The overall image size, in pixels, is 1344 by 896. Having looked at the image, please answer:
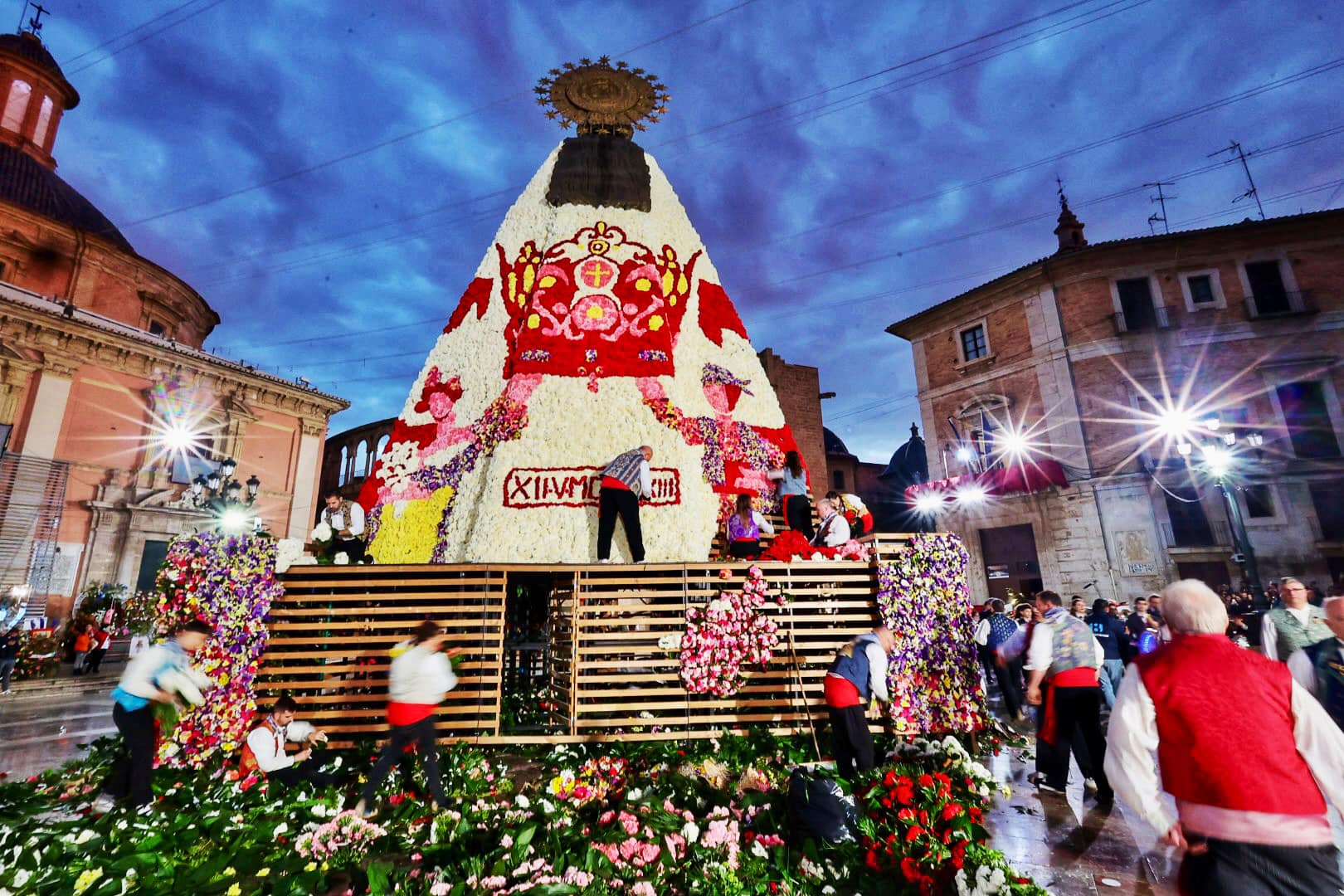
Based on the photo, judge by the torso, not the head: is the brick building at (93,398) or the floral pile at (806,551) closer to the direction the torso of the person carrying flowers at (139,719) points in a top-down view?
the floral pile

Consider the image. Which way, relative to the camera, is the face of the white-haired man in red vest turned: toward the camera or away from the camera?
away from the camera

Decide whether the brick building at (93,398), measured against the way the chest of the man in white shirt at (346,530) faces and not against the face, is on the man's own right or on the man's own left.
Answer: on the man's own right

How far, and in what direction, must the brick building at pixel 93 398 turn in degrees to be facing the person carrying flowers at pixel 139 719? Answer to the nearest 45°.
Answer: approximately 45° to its right

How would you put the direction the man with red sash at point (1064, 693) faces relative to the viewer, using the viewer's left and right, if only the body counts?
facing away from the viewer and to the left of the viewer

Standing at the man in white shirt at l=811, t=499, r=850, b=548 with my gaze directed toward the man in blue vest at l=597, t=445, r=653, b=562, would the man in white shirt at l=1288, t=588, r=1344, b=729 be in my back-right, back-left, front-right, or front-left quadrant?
back-left

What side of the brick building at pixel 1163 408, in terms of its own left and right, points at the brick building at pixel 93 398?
front

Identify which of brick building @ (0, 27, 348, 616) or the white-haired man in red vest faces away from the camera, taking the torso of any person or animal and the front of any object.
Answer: the white-haired man in red vest

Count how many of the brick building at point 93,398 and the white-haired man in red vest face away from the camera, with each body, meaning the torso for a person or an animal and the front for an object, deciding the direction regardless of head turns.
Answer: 1

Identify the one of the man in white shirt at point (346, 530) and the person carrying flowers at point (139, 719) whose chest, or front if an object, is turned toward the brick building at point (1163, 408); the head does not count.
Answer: the person carrying flowers

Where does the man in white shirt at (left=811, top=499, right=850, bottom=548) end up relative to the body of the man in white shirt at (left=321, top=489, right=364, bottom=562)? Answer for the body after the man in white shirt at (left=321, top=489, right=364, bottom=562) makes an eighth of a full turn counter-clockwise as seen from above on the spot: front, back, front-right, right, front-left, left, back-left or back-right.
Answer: front-left

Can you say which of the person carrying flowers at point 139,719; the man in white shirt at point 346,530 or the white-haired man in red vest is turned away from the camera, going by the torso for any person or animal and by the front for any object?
the white-haired man in red vest

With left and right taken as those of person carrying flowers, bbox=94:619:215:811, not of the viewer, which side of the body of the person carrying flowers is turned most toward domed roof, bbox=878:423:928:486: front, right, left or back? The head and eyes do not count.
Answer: front
